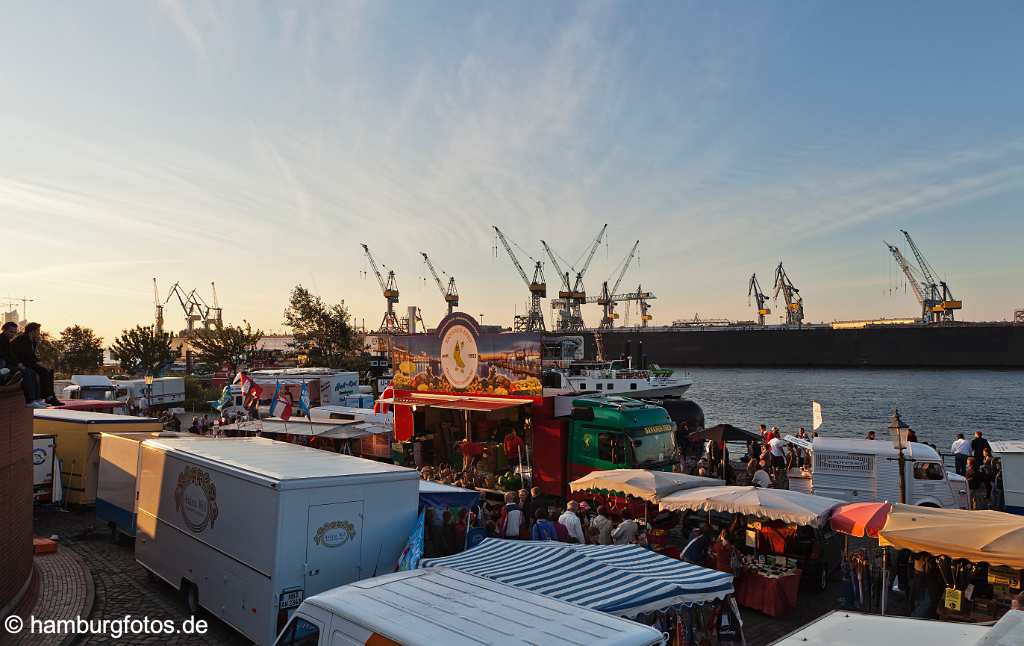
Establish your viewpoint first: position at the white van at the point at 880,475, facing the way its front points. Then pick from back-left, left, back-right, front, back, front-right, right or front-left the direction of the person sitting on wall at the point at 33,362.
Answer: back-right

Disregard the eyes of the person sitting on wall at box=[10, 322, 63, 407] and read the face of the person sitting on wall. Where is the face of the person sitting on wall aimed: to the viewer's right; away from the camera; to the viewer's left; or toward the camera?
to the viewer's right

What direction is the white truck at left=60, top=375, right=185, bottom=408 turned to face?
to the viewer's left

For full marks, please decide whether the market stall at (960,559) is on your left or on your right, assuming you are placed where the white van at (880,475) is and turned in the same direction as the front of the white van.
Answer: on your right

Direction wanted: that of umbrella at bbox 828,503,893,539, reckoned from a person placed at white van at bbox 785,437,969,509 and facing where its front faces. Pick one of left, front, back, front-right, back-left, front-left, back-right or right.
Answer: right

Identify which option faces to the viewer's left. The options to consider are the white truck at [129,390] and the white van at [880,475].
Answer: the white truck

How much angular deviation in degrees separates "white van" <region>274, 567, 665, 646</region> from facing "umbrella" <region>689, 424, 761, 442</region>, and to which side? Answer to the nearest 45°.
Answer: approximately 90° to its right

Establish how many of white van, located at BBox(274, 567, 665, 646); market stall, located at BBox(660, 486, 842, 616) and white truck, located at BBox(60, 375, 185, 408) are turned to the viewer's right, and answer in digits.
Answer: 0

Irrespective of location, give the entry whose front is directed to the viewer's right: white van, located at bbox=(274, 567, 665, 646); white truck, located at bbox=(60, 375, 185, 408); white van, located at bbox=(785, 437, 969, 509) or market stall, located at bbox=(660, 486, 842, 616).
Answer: white van, located at bbox=(785, 437, 969, 509)

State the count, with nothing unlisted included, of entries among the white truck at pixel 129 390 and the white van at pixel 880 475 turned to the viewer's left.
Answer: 1

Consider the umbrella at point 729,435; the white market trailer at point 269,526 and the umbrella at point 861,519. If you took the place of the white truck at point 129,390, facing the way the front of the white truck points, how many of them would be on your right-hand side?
0

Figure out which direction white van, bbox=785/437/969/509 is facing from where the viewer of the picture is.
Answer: facing to the right of the viewer

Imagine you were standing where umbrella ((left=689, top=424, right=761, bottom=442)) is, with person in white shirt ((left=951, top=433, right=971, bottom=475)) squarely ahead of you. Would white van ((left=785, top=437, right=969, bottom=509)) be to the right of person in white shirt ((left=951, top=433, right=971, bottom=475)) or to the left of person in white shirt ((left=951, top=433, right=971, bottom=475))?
right
